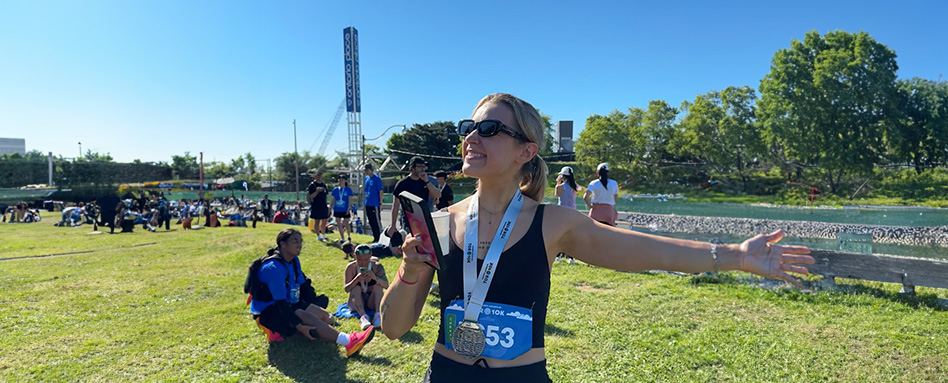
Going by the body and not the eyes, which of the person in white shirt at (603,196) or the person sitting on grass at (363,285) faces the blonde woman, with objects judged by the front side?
the person sitting on grass

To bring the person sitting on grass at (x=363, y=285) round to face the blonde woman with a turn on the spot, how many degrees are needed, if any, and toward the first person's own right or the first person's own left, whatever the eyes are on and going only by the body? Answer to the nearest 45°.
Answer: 0° — they already face them

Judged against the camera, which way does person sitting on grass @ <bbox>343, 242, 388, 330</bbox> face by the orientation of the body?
toward the camera

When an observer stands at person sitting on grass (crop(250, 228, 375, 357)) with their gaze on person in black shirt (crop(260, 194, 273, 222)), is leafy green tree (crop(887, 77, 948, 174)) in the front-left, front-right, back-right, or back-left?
front-right

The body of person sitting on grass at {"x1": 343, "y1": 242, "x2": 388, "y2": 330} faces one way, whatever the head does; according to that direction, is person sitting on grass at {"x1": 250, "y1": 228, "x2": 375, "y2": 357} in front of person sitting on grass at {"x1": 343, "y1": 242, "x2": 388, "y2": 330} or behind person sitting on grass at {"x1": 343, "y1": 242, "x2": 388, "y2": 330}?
in front

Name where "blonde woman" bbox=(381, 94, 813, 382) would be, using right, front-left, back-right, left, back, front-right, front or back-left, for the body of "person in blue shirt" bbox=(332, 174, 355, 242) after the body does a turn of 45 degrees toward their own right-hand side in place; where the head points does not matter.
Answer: front-left

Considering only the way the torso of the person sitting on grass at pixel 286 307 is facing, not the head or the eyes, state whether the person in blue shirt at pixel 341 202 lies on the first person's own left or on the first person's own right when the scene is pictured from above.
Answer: on the first person's own left

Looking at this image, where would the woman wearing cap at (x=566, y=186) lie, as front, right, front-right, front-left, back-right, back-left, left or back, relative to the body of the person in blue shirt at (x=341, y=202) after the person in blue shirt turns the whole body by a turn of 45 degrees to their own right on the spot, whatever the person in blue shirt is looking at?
left

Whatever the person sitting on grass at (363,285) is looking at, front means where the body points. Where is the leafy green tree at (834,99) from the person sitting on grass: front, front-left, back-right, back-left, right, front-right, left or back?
back-left
